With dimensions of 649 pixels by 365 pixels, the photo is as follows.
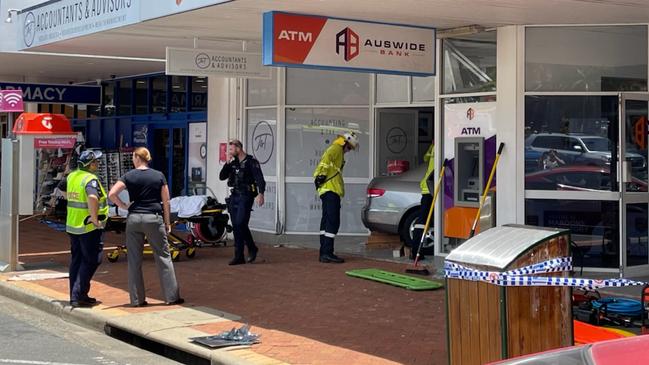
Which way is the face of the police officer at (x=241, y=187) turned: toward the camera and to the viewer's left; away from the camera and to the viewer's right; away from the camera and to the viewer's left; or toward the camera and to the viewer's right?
toward the camera and to the viewer's left

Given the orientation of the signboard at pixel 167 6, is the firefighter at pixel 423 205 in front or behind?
behind

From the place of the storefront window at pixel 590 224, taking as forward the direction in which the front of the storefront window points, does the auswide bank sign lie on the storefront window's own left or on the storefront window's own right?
on the storefront window's own right

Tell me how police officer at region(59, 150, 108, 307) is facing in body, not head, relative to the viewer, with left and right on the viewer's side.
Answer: facing away from the viewer and to the right of the viewer

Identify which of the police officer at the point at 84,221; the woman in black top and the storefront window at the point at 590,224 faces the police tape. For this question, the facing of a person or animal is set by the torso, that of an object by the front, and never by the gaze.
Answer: the storefront window

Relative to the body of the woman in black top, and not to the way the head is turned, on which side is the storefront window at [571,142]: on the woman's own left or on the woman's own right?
on the woman's own right

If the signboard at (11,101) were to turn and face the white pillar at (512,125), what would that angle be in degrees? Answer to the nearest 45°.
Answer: approximately 45° to its left

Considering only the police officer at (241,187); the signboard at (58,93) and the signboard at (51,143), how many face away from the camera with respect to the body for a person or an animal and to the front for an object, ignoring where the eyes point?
0

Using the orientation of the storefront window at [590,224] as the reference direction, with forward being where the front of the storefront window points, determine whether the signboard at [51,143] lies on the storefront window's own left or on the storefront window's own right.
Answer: on the storefront window's own right

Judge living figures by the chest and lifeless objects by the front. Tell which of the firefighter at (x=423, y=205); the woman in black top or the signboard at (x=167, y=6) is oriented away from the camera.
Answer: the woman in black top

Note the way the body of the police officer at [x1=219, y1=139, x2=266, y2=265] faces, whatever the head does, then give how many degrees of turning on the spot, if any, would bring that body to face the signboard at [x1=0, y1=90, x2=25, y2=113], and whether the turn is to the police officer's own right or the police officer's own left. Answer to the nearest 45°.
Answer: approximately 45° to the police officer's own right

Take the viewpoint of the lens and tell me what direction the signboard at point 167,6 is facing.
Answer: facing the viewer and to the left of the viewer

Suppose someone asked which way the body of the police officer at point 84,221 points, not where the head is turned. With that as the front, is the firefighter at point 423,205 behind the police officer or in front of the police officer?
in front

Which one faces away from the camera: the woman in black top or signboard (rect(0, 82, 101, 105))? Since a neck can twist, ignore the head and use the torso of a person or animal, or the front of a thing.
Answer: the woman in black top

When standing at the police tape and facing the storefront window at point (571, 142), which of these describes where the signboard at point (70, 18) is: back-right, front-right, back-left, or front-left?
front-left

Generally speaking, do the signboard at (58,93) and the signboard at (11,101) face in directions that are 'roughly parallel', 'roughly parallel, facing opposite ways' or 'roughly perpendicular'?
roughly parallel

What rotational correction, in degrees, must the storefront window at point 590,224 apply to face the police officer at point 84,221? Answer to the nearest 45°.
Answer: approximately 45° to its right

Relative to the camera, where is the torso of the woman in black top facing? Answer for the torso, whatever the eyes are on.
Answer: away from the camera

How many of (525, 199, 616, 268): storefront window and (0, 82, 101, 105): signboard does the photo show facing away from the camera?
0

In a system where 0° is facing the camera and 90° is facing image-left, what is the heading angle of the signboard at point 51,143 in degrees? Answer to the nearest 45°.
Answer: approximately 0°

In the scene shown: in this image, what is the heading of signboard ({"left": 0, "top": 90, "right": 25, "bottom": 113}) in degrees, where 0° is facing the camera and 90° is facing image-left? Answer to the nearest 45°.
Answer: approximately 0°
